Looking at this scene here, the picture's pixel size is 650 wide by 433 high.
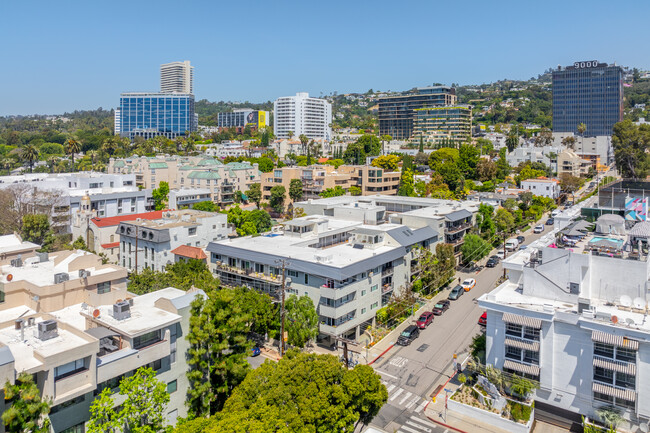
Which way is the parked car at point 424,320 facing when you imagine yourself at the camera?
facing the viewer and to the left of the viewer

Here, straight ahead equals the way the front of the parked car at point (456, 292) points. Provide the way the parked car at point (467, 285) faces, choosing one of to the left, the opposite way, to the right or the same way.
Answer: the same way

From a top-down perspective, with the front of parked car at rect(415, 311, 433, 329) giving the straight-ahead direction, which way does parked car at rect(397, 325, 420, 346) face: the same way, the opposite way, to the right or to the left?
the same way

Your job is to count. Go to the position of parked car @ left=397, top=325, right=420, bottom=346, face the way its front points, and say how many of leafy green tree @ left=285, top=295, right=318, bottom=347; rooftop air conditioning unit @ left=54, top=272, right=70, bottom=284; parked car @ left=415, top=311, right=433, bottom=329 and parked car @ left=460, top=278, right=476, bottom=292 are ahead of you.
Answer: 2

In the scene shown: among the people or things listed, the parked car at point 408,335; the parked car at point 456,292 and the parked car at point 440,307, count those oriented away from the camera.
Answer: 0

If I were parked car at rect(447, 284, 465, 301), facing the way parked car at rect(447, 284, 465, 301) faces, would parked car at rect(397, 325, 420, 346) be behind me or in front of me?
in front

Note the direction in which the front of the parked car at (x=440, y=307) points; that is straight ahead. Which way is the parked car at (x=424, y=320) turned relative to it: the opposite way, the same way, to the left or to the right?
the same way

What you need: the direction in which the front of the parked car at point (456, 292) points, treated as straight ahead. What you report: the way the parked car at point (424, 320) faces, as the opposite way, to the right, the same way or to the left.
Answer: the same way

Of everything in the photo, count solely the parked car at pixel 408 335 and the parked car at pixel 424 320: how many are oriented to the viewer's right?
0

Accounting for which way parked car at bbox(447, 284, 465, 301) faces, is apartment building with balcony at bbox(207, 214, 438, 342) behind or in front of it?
in front

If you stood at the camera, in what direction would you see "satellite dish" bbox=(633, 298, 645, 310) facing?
facing the viewer

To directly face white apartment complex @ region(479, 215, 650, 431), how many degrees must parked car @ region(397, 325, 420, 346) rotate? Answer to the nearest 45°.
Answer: approximately 90° to its left
